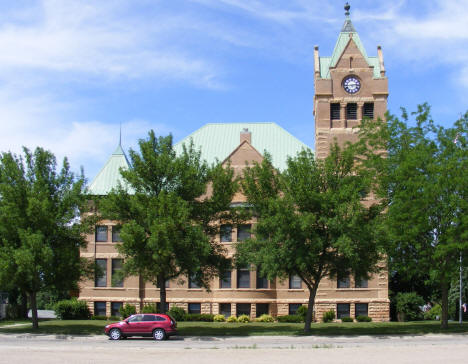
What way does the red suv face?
to the viewer's left

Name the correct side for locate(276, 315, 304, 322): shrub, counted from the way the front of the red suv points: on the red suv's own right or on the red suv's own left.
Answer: on the red suv's own right

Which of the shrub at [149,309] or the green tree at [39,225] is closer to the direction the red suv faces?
the green tree

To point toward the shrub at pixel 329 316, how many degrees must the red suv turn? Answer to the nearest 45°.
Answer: approximately 135° to its right

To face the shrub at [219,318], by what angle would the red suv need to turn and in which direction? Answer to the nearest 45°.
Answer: approximately 90° to its right

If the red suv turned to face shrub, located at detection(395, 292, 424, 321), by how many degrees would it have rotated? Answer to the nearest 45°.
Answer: approximately 135° to its right

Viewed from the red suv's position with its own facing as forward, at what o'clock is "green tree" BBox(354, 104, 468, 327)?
The green tree is roughly at 6 o'clock from the red suv.

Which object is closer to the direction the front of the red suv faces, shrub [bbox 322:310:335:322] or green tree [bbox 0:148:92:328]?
the green tree

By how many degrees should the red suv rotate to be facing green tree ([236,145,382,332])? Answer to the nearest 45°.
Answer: approximately 180°

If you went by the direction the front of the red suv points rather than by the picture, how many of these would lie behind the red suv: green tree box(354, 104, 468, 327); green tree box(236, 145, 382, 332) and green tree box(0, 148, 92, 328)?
2
